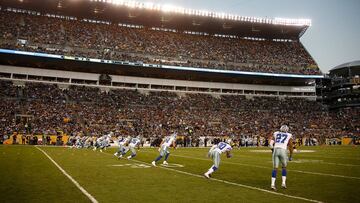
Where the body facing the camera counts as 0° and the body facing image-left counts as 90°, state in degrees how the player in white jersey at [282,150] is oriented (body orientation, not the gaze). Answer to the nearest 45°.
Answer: approximately 180°

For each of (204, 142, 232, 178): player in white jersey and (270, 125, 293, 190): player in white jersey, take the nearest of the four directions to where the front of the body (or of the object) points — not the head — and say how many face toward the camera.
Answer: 0

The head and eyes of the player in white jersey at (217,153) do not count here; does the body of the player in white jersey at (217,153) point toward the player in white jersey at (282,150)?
no

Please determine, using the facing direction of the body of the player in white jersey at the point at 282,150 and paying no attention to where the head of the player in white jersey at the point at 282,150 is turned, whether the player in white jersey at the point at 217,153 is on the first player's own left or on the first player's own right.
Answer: on the first player's own left
